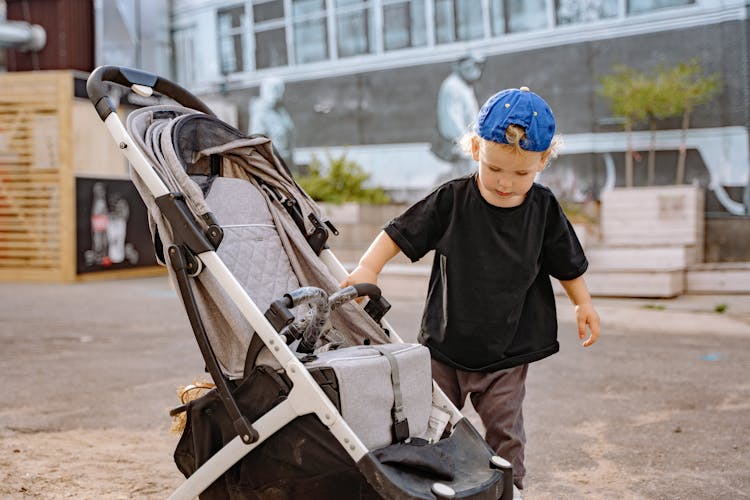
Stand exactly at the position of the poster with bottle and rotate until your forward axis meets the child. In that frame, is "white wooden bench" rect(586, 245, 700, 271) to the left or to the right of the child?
left

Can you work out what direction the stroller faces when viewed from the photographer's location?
facing the viewer and to the right of the viewer

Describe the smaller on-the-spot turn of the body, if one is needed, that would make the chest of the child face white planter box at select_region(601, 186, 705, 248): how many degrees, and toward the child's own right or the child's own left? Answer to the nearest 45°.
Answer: approximately 180°

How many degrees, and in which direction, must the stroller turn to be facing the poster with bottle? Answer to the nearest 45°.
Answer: approximately 135° to its left

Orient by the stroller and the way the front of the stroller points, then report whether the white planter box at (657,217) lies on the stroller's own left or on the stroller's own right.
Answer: on the stroller's own left

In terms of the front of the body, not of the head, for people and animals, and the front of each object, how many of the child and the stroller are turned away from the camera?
0

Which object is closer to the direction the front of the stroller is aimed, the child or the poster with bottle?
the child

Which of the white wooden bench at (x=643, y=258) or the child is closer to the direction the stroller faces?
the child

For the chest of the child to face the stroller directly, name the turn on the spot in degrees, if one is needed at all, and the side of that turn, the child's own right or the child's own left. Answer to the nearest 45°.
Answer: approximately 45° to the child's own right

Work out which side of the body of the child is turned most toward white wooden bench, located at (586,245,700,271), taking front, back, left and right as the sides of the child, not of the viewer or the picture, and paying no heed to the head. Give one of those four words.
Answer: back

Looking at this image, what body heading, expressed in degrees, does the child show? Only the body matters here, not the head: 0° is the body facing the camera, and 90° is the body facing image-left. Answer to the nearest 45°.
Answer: approximately 0°
